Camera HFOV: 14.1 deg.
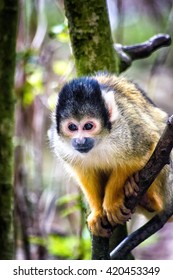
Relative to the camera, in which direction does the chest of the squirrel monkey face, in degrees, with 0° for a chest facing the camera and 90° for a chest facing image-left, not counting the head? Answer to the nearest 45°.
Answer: approximately 45°
